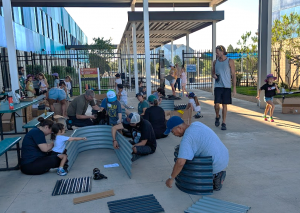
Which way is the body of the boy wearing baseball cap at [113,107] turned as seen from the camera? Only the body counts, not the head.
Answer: toward the camera

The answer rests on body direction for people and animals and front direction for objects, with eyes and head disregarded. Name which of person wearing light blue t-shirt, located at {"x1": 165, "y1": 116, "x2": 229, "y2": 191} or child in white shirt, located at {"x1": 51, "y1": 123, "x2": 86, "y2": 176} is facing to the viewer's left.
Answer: the person wearing light blue t-shirt

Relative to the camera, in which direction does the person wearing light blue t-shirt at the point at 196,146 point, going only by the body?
to the viewer's left

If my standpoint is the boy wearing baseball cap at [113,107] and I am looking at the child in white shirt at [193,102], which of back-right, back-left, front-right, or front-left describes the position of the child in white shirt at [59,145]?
back-right

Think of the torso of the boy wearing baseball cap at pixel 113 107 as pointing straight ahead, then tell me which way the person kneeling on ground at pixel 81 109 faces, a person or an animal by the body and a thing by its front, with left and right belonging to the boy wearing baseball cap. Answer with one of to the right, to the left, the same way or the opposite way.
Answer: to the left

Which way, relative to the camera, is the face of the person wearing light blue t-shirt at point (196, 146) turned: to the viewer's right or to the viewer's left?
to the viewer's left

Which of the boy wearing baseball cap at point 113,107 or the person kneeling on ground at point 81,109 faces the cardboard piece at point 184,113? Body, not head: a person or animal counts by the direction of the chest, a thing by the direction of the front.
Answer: the person kneeling on ground

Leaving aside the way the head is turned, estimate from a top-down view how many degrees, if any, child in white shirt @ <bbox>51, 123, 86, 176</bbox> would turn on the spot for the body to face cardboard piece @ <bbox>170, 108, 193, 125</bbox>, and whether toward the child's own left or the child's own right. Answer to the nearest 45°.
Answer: approximately 45° to the child's own left

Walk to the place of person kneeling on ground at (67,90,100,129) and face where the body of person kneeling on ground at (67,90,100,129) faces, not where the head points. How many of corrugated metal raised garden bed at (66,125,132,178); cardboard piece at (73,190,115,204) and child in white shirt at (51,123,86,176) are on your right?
3

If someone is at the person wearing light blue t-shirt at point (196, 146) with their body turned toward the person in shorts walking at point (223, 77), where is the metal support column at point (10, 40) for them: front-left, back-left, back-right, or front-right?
front-left

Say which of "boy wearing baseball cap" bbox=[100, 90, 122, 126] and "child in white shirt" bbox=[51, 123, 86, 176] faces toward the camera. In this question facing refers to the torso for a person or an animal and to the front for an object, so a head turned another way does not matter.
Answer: the boy wearing baseball cap

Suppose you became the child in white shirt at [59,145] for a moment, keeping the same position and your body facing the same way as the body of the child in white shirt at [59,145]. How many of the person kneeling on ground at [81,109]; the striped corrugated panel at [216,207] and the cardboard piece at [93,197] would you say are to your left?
1

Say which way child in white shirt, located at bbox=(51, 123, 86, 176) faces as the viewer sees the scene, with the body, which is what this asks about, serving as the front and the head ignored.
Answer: to the viewer's right

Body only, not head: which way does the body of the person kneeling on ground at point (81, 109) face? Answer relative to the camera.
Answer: to the viewer's right

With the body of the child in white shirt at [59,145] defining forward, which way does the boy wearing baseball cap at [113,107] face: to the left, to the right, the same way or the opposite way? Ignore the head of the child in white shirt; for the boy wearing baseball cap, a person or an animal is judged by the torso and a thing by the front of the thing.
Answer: to the right

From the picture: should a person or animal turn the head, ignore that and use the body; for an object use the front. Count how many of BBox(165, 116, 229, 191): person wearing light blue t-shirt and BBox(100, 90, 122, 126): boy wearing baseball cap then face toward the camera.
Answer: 1
